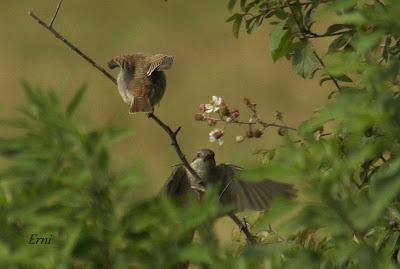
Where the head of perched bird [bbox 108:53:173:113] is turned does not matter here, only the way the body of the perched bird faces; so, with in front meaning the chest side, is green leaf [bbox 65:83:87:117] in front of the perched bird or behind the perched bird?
behind

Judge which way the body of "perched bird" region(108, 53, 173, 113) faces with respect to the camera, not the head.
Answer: away from the camera

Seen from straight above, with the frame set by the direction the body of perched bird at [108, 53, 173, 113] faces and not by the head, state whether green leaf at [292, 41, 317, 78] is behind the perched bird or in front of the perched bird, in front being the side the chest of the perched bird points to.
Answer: behind
